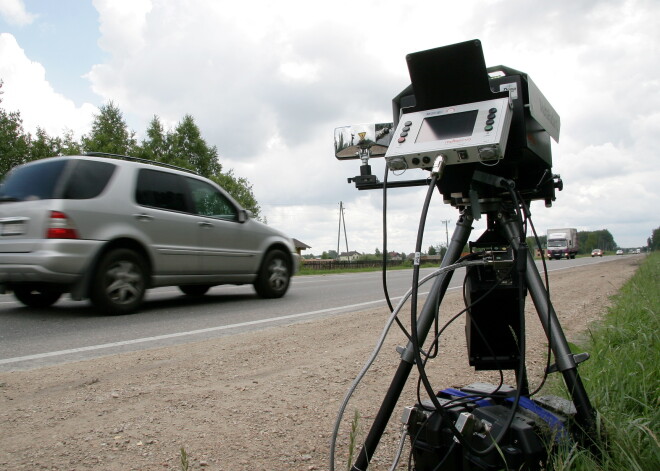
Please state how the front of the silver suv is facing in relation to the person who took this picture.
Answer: facing away from the viewer and to the right of the viewer

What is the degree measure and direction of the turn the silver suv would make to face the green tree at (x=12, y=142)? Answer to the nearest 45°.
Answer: approximately 45° to its left

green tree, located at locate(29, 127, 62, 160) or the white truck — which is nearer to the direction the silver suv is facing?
the white truck

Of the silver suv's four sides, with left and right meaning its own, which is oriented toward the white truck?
front

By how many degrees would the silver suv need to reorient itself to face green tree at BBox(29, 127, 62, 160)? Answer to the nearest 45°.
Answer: approximately 45° to its left

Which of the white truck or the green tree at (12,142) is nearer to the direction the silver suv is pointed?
the white truck
